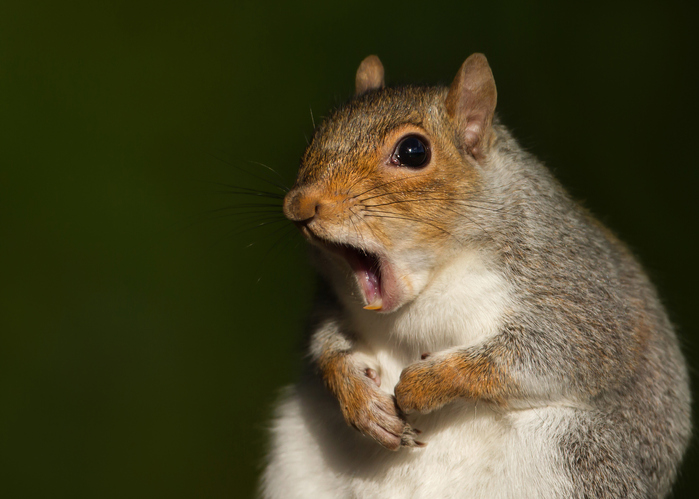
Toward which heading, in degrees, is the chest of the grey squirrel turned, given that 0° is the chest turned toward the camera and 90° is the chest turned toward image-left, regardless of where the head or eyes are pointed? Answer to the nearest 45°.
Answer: approximately 45°
